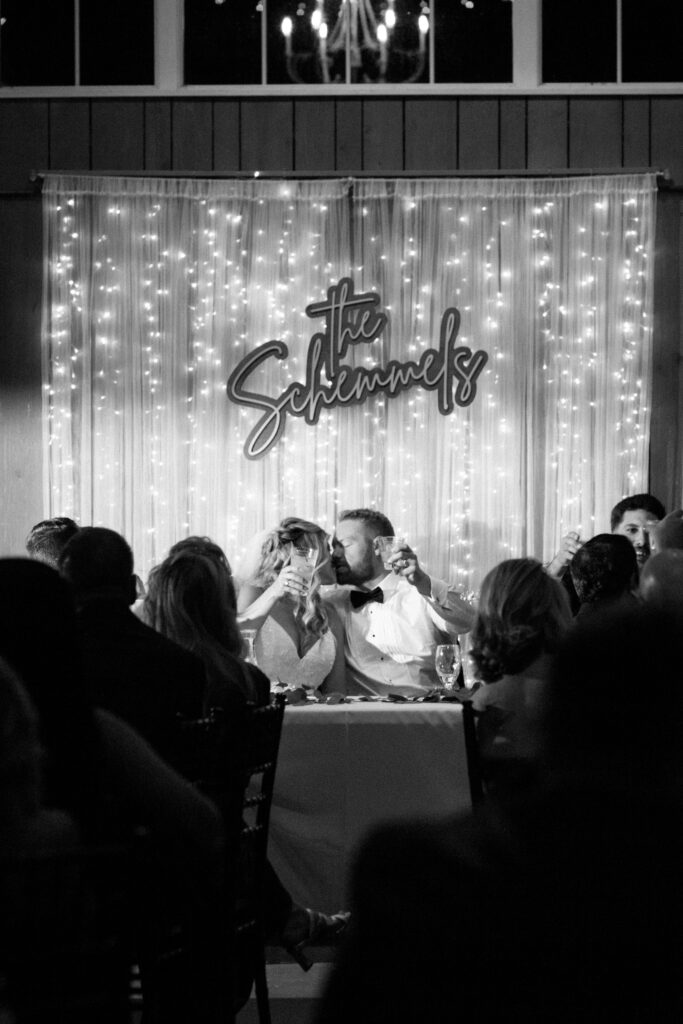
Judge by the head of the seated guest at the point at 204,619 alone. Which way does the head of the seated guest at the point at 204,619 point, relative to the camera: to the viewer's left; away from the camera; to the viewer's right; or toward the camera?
away from the camera

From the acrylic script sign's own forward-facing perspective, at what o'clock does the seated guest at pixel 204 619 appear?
The seated guest is roughly at 12 o'clock from the acrylic script sign.

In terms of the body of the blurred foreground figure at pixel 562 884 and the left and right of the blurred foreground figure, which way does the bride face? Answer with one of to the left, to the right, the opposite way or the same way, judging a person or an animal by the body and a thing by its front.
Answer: the opposite way

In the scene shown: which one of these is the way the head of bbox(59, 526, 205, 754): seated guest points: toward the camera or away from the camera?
away from the camera

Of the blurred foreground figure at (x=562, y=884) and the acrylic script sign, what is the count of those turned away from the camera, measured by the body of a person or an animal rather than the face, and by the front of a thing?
1

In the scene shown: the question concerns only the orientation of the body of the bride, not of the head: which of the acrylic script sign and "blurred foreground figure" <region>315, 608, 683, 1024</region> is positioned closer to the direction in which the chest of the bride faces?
the blurred foreground figure

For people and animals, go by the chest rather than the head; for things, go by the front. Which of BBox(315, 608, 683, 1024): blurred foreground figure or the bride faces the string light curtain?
the blurred foreground figure

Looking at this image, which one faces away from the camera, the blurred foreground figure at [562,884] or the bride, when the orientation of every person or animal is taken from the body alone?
the blurred foreground figure

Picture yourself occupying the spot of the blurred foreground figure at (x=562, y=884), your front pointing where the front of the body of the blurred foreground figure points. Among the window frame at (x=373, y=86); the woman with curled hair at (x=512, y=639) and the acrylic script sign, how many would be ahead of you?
3

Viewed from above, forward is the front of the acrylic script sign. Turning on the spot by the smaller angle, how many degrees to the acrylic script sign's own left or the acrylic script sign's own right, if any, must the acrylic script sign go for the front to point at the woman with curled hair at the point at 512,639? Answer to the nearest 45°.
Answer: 0° — it already faces them

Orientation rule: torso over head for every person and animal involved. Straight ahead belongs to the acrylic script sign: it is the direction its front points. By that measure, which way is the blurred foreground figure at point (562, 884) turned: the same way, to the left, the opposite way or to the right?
the opposite way

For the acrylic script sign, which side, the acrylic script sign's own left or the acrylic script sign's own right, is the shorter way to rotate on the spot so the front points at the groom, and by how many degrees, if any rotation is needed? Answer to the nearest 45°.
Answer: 0° — it already faces them

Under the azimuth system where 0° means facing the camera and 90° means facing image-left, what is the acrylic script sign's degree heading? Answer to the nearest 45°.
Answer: approximately 0°

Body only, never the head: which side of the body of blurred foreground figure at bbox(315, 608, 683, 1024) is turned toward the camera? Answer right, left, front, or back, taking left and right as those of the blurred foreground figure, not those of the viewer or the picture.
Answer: back
